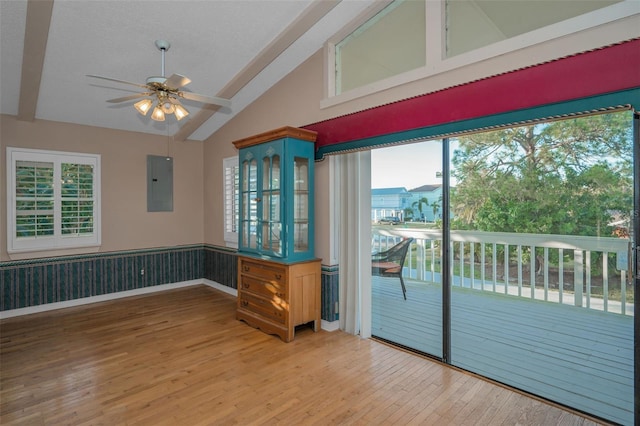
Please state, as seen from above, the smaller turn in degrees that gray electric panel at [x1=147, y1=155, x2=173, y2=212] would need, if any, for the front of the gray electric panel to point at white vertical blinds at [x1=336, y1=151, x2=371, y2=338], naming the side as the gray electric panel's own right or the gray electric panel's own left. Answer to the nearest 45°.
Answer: approximately 45° to the gray electric panel's own left

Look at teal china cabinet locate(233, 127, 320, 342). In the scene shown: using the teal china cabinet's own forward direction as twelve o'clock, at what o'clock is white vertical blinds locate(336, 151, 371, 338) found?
The white vertical blinds is roughly at 8 o'clock from the teal china cabinet.

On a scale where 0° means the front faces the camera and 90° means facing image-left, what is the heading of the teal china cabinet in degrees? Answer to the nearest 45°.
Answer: approximately 45°

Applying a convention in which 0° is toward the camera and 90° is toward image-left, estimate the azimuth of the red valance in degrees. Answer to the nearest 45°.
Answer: approximately 45°

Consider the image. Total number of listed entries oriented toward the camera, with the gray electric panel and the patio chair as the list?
1

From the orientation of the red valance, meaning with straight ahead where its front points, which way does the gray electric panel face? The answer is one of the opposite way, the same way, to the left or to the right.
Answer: to the left

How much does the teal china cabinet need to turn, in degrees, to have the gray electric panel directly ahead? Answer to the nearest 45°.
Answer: approximately 90° to its right
